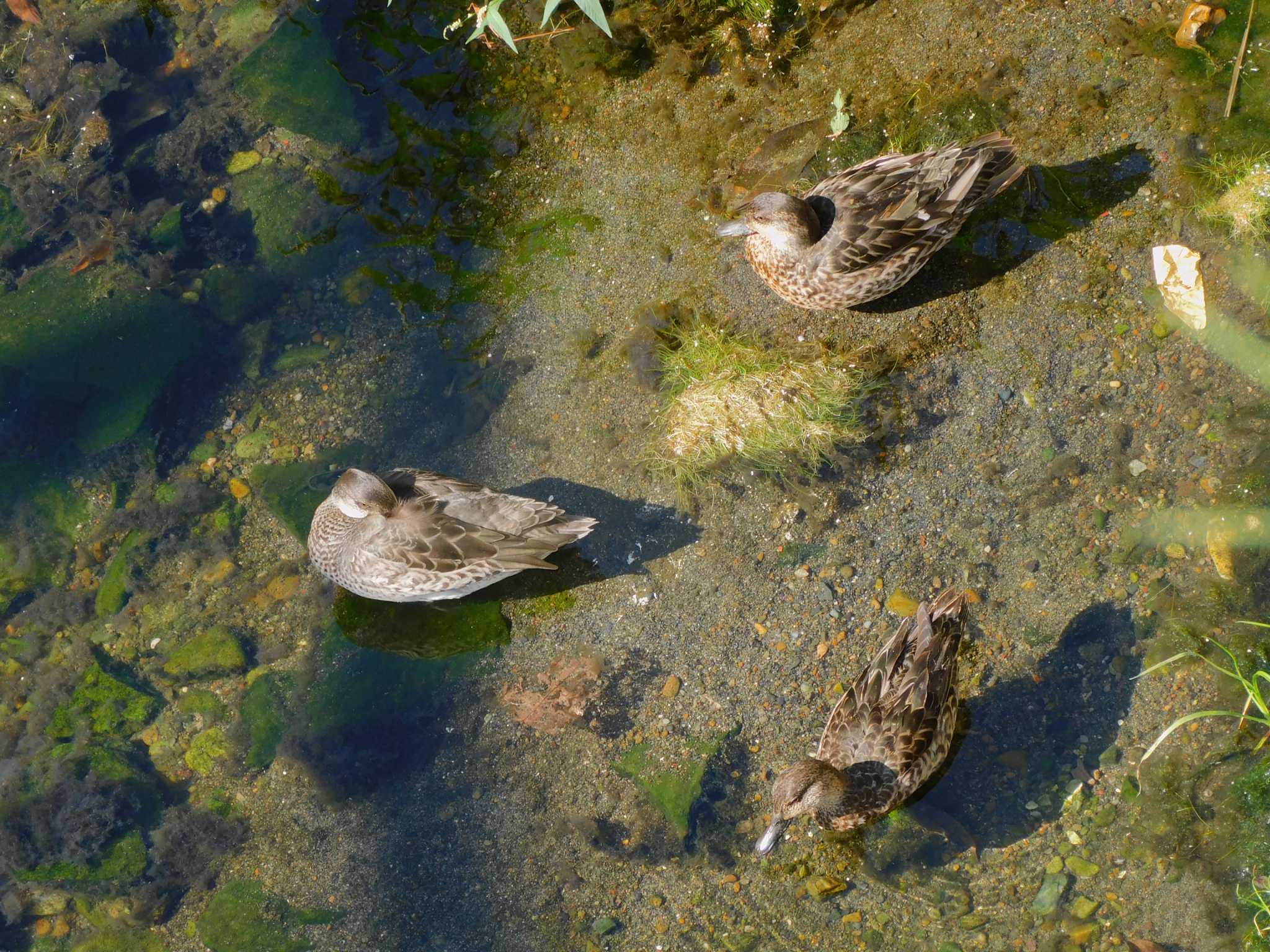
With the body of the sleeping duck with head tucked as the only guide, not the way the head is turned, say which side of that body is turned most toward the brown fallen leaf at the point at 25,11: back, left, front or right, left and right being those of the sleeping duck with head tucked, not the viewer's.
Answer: right

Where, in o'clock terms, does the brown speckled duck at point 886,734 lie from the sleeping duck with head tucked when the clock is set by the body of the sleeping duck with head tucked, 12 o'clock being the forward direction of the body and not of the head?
The brown speckled duck is roughly at 8 o'clock from the sleeping duck with head tucked.

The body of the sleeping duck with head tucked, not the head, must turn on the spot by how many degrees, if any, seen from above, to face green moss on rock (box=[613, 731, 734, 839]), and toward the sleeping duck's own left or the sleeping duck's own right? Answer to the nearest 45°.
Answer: approximately 90° to the sleeping duck's own left

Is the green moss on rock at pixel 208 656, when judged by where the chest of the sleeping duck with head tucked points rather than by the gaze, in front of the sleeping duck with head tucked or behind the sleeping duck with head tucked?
in front

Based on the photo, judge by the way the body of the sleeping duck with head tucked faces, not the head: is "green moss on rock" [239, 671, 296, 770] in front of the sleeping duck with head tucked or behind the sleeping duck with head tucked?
in front

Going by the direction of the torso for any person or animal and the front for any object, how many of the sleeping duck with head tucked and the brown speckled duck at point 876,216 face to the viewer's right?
0

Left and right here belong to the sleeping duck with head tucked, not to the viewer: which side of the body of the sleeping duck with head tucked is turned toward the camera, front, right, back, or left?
left

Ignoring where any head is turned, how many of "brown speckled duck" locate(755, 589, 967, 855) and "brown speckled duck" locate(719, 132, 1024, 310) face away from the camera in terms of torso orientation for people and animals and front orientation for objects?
0

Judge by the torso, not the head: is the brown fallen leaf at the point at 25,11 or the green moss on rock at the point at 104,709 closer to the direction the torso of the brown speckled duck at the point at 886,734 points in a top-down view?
the green moss on rock
